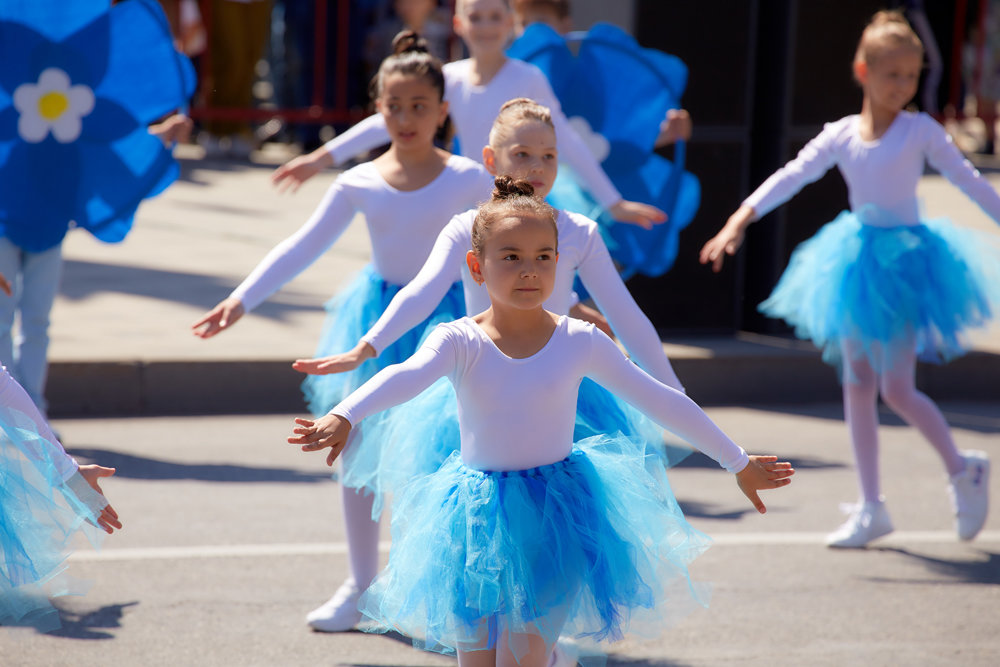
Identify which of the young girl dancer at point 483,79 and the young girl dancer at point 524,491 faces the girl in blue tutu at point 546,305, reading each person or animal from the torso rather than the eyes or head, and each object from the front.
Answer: the young girl dancer at point 483,79

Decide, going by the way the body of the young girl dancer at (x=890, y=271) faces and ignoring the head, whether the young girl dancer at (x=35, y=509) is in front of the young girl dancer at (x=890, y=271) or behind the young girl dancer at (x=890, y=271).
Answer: in front

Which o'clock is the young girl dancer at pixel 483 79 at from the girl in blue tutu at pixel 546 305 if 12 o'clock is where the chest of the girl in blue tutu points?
The young girl dancer is roughly at 6 o'clock from the girl in blue tutu.

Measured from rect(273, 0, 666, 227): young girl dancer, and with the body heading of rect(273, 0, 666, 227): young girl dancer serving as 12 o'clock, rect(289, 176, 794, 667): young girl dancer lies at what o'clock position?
rect(289, 176, 794, 667): young girl dancer is roughly at 12 o'clock from rect(273, 0, 666, 227): young girl dancer.

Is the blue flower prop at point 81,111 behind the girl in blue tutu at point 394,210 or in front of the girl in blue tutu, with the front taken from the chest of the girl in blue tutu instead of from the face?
behind

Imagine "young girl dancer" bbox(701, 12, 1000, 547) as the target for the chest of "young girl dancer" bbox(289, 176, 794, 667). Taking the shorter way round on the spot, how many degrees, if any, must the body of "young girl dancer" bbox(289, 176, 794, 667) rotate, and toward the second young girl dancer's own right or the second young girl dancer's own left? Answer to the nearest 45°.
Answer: approximately 135° to the second young girl dancer's own left

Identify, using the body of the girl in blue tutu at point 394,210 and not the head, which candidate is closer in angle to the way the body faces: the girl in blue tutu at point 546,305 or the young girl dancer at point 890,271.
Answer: the girl in blue tutu

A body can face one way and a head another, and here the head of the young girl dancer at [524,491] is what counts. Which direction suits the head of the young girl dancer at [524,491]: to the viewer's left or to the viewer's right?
to the viewer's right

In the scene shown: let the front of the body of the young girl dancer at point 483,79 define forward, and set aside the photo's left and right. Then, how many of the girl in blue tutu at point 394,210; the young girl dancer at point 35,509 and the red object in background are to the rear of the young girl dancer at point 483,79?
1

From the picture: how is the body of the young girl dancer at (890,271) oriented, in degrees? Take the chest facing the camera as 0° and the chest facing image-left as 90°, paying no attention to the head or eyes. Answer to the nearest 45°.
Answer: approximately 0°

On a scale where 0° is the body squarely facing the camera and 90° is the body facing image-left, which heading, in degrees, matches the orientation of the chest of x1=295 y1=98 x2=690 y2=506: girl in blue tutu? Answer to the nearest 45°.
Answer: approximately 0°

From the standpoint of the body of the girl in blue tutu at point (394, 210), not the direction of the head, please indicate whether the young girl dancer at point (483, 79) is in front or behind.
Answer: behind

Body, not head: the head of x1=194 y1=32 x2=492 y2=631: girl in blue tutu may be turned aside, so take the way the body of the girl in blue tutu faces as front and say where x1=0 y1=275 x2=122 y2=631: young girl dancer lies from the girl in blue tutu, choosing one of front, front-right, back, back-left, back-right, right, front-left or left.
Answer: front-right
